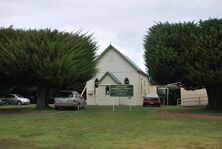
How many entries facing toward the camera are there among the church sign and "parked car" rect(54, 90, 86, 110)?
1

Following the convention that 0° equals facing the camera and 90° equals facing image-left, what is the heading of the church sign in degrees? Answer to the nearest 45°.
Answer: approximately 0°

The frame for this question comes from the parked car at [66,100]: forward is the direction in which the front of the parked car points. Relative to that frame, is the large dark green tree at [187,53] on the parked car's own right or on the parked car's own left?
on the parked car's own right

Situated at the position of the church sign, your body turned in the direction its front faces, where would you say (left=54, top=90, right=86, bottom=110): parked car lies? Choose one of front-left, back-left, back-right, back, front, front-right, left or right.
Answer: right

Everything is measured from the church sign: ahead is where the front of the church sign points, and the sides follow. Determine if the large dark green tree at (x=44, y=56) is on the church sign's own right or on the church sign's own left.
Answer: on the church sign's own right
